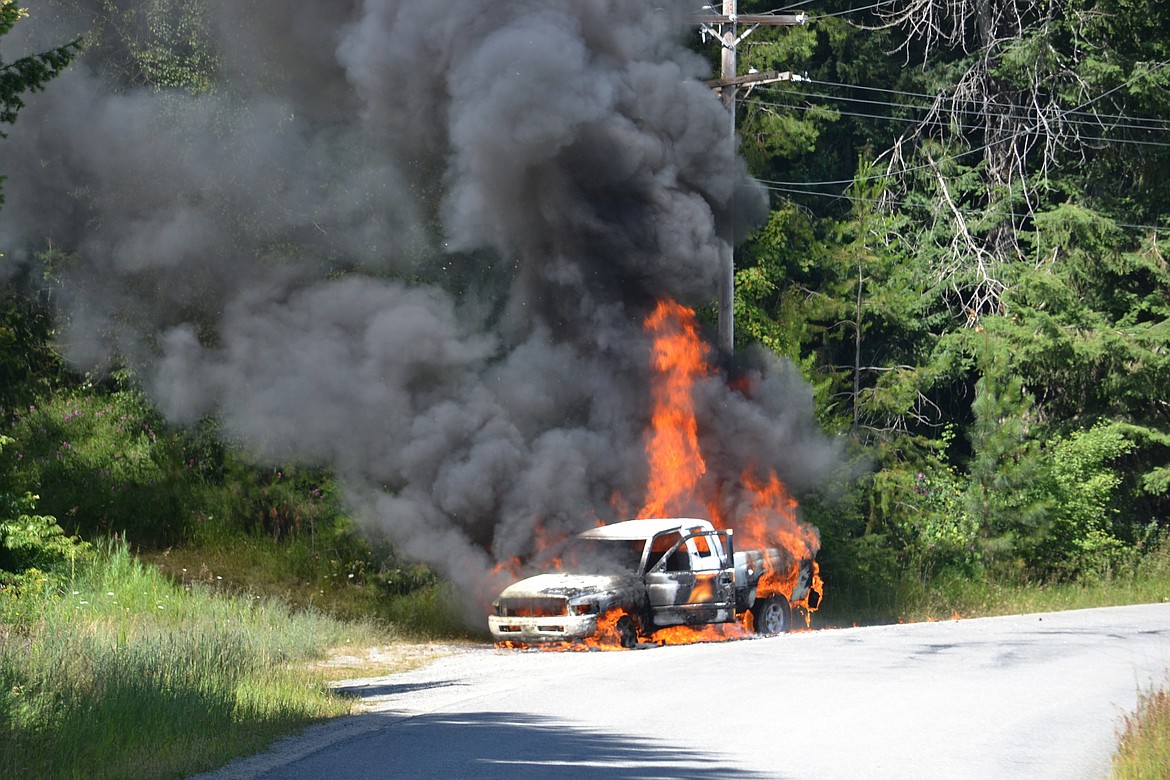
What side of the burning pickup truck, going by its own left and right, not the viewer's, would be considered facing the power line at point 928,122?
back

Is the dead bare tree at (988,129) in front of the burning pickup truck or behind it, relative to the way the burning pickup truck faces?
behind

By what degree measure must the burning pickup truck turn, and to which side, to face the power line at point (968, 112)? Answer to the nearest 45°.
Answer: approximately 180°

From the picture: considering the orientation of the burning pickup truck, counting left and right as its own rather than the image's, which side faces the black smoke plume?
right

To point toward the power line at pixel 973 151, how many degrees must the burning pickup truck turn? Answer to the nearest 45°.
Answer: approximately 180°

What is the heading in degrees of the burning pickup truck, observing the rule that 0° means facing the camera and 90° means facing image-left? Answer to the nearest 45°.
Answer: approximately 45°

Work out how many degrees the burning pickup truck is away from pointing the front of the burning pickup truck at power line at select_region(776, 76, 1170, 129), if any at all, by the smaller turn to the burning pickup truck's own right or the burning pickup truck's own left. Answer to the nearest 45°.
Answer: approximately 180°
